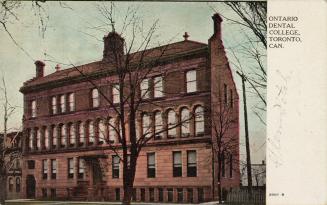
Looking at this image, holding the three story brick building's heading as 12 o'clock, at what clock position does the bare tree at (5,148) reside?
The bare tree is roughly at 2 o'clock from the three story brick building.

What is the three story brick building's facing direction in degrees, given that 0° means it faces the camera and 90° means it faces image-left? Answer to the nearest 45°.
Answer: approximately 45°

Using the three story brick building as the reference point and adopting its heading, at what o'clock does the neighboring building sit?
The neighboring building is roughly at 2 o'clock from the three story brick building.
